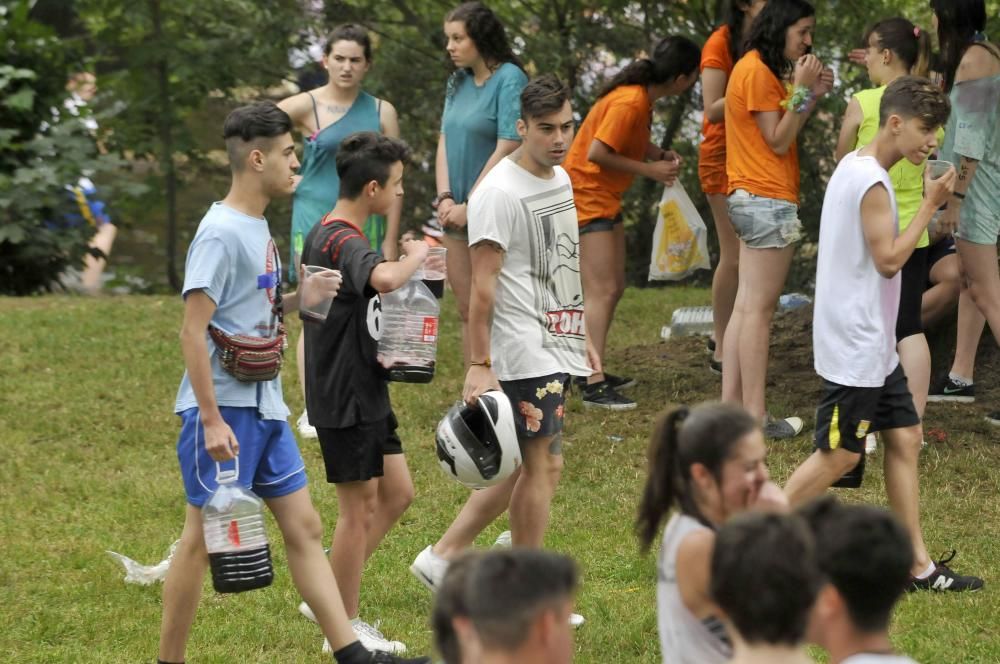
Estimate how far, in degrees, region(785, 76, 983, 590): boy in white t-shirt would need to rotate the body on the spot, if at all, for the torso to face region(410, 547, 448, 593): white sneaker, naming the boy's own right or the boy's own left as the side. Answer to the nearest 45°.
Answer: approximately 180°

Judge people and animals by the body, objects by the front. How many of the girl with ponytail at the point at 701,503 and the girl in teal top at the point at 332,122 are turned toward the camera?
1

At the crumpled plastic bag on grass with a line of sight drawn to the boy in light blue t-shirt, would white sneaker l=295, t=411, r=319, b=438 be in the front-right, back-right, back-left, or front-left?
back-left

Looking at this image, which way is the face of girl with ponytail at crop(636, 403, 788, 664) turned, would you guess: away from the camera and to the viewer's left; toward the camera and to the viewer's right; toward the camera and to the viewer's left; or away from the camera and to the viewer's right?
toward the camera and to the viewer's right

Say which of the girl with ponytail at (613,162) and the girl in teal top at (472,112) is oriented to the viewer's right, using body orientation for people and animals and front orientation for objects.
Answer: the girl with ponytail

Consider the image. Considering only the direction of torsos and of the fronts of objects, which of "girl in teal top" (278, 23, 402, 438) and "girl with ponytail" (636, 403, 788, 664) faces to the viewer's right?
the girl with ponytail

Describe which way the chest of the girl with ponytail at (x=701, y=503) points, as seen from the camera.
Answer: to the viewer's right

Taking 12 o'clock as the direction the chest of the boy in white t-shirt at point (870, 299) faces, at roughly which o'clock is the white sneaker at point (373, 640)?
The white sneaker is roughly at 5 o'clock from the boy in white t-shirt.

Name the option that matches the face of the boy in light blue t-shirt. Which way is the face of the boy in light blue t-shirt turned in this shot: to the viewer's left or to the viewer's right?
to the viewer's right

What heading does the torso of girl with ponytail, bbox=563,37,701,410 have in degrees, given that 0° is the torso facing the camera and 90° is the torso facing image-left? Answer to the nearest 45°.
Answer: approximately 270°

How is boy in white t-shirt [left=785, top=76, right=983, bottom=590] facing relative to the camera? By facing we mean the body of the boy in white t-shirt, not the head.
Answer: to the viewer's right
